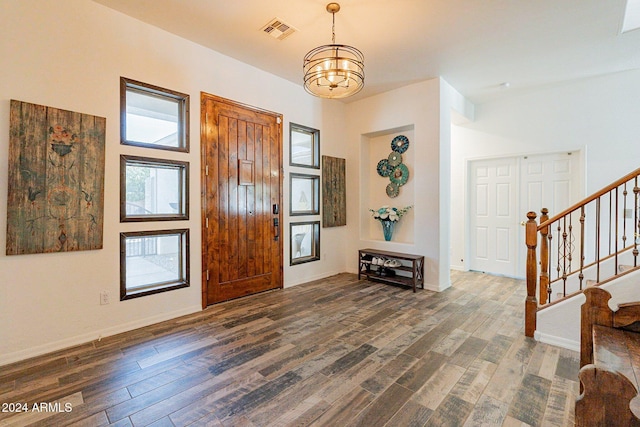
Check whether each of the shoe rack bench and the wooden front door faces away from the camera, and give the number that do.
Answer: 0

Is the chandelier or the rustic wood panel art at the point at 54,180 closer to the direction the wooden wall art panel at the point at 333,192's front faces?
the chandelier

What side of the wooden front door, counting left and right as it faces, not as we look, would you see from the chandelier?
front

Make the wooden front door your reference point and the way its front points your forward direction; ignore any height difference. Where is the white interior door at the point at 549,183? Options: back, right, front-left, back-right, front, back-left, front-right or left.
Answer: front-left

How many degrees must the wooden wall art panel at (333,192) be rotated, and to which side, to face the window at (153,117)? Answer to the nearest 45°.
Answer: approximately 90° to its right

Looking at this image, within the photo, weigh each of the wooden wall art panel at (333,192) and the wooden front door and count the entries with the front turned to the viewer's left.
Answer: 0

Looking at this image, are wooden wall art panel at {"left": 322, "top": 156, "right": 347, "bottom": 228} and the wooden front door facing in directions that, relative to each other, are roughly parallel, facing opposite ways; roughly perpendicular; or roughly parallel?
roughly parallel

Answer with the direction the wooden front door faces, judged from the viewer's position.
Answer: facing the viewer and to the right of the viewer

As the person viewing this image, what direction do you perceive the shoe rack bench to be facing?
facing the viewer and to the left of the viewer

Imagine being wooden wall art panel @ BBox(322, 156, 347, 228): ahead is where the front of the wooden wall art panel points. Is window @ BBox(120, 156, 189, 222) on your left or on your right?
on your right

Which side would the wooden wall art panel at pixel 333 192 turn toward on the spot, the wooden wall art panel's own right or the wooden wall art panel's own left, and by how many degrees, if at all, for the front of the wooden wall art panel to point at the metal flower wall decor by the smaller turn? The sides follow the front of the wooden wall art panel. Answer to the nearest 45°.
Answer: approximately 45° to the wooden wall art panel's own left

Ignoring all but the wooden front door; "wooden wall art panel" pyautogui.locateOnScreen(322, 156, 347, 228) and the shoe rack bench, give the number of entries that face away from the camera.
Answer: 0
